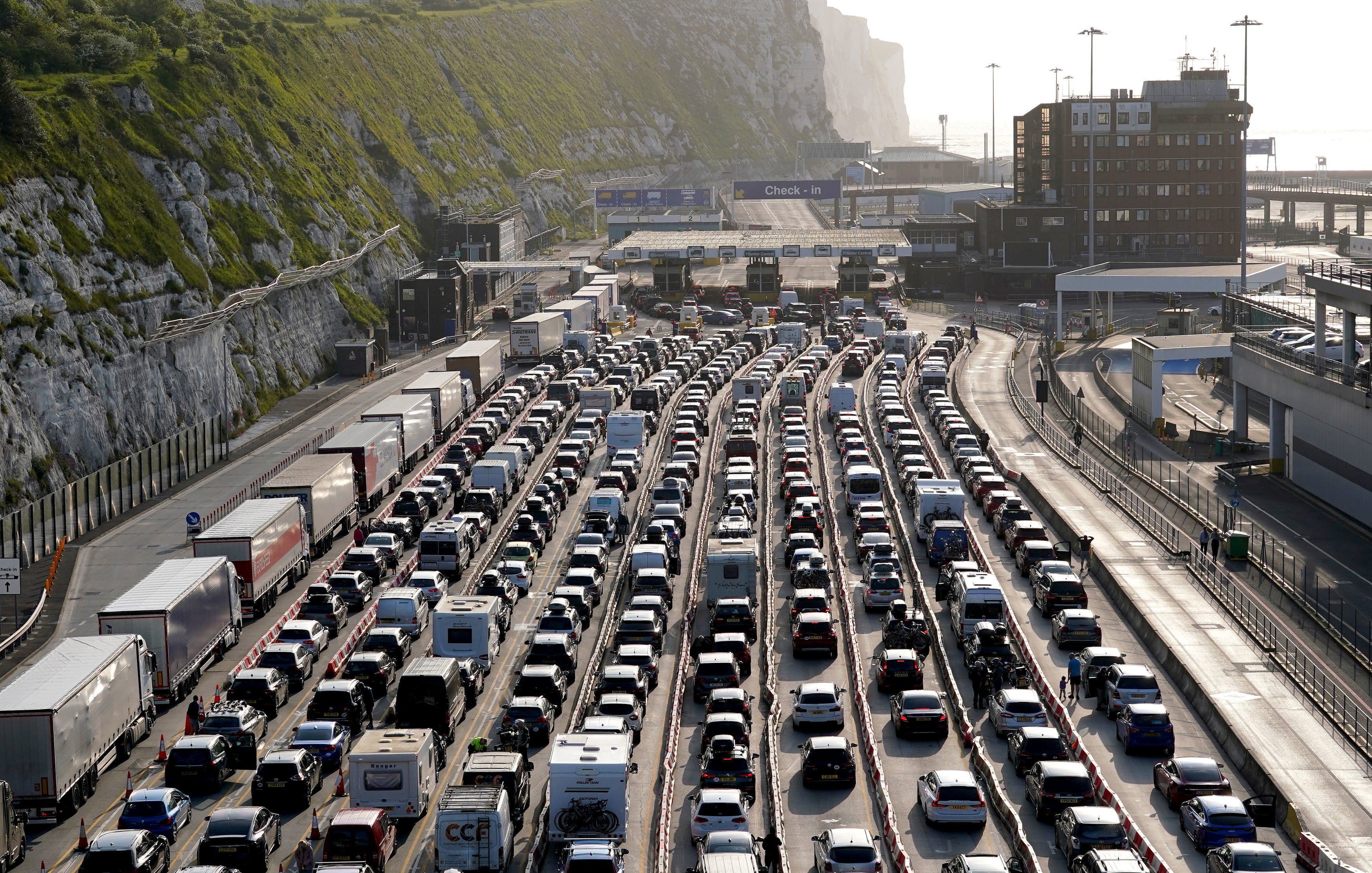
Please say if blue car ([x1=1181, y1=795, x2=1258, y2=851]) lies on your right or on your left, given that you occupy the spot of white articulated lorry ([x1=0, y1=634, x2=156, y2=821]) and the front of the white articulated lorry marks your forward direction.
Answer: on your right

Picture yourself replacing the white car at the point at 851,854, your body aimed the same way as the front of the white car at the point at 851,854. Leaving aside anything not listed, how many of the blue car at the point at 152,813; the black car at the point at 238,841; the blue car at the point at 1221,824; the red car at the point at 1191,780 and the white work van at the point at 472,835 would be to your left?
3

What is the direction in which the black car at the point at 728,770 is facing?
away from the camera

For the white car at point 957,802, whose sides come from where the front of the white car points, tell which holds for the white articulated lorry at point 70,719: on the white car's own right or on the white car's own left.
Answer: on the white car's own left

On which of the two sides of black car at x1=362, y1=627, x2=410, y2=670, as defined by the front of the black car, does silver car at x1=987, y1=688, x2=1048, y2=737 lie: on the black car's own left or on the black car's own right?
on the black car's own right

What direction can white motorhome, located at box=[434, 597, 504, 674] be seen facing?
away from the camera

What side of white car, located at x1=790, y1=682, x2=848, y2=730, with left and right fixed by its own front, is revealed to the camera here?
back

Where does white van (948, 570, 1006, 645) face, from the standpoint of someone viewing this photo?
facing away from the viewer

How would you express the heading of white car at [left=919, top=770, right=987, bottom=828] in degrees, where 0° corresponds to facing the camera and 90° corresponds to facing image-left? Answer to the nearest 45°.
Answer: approximately 180°

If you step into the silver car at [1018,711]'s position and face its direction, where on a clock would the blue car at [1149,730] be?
The blue car is roughly at 3 o'clock from the silver car.

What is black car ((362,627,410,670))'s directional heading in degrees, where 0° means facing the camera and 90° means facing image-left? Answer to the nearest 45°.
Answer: approximately 225°

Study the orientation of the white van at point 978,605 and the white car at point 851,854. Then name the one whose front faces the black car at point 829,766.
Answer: the white car

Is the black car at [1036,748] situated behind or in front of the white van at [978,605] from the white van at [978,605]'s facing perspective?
behind

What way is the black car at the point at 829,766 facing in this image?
away from the camera

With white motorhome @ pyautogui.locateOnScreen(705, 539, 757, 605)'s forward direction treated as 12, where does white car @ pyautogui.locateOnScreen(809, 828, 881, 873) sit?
The white car is roughly at 6 o'clock from the white motorhome.

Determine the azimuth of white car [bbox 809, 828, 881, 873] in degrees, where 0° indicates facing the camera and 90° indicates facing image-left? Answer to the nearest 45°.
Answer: approximately 180°

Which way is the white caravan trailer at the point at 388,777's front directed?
away from the camera

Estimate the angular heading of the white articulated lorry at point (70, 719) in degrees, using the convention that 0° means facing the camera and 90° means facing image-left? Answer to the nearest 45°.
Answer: approximately 225°
